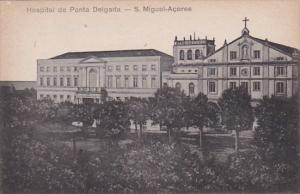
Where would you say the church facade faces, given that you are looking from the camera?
facing the viewer

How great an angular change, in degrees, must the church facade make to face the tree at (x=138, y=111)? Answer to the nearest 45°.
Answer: approximately 90° to its right

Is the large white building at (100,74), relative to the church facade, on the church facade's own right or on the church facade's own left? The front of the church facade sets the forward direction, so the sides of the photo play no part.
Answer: on the church facade's own right
